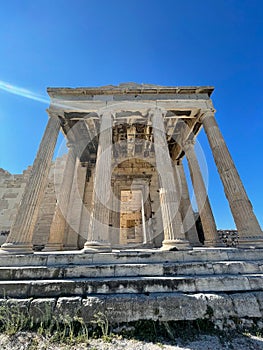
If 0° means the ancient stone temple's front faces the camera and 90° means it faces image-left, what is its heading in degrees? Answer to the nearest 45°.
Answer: approximately 0°
